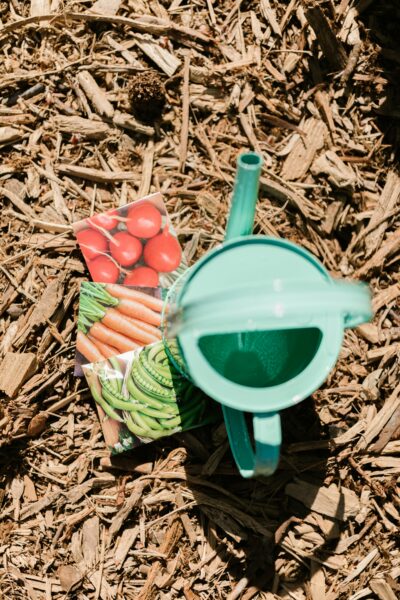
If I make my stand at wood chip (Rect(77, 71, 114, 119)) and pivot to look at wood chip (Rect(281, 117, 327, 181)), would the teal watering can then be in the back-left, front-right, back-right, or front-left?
front-right

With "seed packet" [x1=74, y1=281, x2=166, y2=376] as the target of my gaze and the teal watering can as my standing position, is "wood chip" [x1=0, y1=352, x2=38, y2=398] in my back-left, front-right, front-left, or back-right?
front-left

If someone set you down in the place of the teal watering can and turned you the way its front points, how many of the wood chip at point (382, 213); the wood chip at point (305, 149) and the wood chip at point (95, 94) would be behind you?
0

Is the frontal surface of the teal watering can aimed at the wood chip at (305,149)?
yes

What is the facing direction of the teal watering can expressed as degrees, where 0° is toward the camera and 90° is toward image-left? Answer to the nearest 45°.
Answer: approximately 180°

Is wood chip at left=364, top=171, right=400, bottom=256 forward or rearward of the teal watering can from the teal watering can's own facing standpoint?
forward
